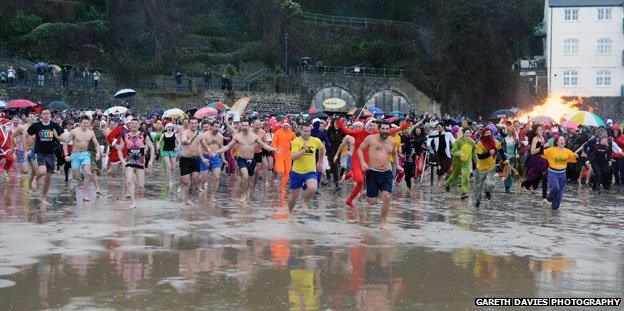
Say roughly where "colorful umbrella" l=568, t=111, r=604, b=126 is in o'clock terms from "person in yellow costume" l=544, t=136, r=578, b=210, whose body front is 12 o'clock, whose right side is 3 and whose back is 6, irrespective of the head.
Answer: The colorful umbrella is roughly at 6 o'clock from the person in yellow costume.

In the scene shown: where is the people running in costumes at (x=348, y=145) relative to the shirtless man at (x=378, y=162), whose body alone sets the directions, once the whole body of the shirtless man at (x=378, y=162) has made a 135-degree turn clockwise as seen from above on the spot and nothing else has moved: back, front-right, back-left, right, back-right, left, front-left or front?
front-right

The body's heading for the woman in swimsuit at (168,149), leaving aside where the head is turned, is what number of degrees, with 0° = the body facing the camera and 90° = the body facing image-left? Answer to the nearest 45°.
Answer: approximately 0°

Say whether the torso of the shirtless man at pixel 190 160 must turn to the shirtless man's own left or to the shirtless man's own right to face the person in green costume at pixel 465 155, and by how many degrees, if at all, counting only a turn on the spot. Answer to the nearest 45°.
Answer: approximately 90° to the shirtless man's own left

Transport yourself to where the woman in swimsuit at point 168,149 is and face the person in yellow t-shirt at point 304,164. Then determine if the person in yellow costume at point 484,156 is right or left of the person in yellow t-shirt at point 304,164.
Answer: left
